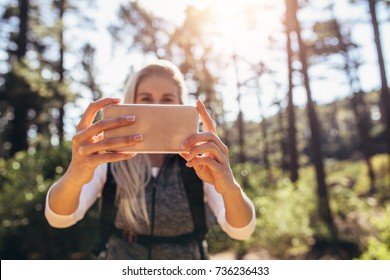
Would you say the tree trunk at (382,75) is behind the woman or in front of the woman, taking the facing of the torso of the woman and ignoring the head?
behind

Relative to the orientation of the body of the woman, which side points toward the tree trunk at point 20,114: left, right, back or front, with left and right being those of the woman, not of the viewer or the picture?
back

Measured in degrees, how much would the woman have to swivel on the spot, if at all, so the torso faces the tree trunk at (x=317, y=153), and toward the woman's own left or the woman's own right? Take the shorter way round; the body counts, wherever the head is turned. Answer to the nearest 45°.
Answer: approximately 135° to the woman's own left

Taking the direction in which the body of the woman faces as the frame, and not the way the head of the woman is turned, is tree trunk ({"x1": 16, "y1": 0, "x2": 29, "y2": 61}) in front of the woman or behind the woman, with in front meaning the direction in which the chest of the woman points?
behind

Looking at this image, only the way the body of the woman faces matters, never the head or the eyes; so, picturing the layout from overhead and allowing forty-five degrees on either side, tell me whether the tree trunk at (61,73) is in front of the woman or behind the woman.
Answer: behind

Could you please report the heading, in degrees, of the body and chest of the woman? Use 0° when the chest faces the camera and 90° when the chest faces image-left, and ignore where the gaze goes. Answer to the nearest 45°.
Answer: approximately 0°
